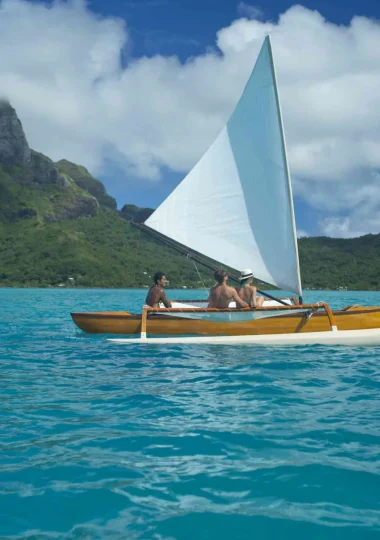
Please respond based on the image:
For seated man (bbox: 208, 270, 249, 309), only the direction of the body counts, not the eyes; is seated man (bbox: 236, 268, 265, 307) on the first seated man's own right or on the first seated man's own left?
on the first seated man's own right

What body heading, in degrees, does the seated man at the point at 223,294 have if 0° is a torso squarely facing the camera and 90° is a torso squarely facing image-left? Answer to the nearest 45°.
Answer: approximately 180°

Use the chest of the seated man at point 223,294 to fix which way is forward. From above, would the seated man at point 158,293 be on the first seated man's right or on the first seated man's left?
on the first seated man's left
